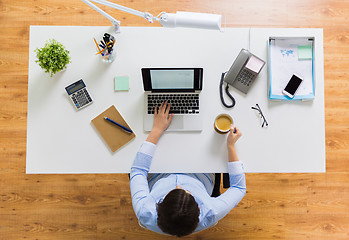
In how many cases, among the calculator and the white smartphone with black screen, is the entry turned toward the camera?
2

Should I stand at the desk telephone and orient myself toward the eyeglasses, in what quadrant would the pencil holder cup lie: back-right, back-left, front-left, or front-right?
back-right

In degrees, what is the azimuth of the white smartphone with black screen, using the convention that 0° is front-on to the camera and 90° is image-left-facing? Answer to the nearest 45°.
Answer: approximately 0°
